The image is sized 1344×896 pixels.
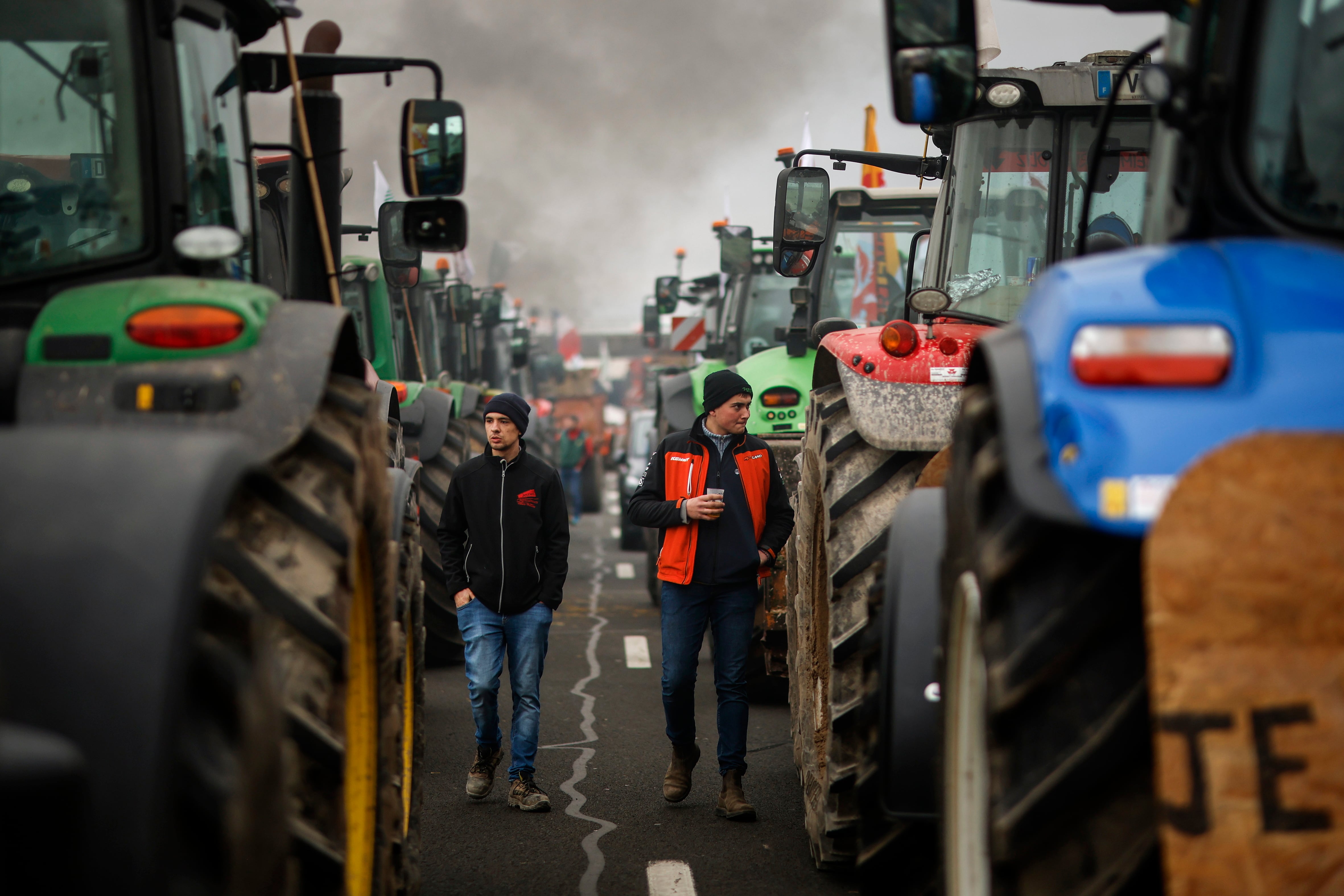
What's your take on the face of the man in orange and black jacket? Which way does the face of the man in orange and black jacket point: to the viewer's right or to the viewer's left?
to the viewer's right

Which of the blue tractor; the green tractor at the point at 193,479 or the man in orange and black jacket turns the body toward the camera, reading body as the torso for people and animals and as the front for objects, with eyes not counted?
the man in orange and black jacket

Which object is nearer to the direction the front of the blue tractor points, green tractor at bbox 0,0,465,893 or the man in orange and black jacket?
the man in orange and black jacket

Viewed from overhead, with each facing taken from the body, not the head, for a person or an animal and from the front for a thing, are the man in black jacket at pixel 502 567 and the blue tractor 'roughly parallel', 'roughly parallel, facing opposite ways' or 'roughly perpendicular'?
roughly parallel, facing opposite ways

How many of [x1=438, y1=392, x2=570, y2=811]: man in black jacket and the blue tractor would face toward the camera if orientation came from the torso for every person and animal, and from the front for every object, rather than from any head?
1

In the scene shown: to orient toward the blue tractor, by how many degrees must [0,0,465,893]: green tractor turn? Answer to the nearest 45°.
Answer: approximately 135° to its right

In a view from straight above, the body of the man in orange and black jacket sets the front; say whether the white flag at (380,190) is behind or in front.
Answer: behind

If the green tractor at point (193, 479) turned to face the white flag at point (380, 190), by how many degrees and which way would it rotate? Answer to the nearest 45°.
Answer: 0° — it already faces it

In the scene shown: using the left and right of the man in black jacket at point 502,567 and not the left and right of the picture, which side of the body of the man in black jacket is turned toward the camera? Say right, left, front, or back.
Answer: front

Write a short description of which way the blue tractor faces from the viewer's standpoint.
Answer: facing away from the viewer

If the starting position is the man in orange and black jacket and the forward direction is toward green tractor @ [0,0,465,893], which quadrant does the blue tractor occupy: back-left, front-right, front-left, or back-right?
front-left

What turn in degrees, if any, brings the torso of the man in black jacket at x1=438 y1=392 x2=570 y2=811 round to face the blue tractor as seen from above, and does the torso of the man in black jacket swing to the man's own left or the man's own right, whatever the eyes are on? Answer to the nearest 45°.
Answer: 0° — they already face it

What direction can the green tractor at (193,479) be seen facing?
away from the camera

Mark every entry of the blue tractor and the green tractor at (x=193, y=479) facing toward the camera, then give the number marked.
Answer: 0
